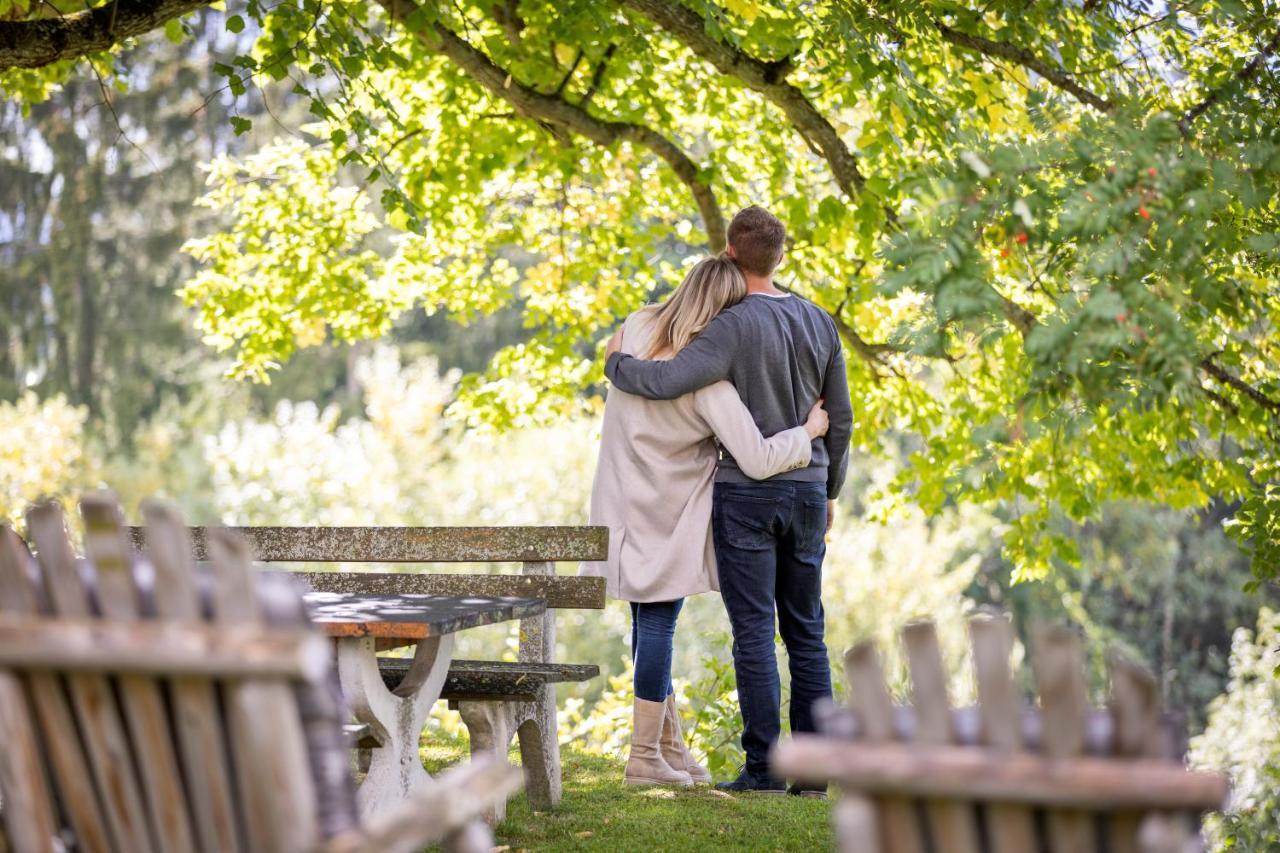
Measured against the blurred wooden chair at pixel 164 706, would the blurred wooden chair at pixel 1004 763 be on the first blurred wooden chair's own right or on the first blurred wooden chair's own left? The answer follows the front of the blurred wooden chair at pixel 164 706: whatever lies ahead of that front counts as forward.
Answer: on the first blurred wooden chair's own right

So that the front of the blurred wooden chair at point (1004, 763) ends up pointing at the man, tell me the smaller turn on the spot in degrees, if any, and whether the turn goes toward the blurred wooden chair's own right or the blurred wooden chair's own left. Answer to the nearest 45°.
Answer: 0° — it already faces them

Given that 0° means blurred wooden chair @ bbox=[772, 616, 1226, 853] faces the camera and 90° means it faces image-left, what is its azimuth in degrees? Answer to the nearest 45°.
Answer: approximately 180°

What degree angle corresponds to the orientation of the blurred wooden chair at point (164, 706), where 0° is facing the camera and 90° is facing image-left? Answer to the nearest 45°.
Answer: approximately 225°

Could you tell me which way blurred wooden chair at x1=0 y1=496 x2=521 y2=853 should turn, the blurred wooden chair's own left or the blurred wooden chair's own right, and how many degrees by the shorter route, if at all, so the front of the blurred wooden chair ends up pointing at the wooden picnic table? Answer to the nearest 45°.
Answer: approximately 45° to the blurred wooden chair's own left

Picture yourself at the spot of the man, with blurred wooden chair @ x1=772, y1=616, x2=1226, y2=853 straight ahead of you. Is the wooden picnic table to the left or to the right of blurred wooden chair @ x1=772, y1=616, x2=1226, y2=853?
right

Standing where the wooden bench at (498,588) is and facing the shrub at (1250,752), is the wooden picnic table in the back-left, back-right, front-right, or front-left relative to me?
back-right

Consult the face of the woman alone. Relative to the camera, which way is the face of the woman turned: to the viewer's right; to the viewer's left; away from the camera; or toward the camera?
away from the camera

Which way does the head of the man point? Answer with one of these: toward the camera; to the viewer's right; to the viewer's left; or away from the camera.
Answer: away from the camera
